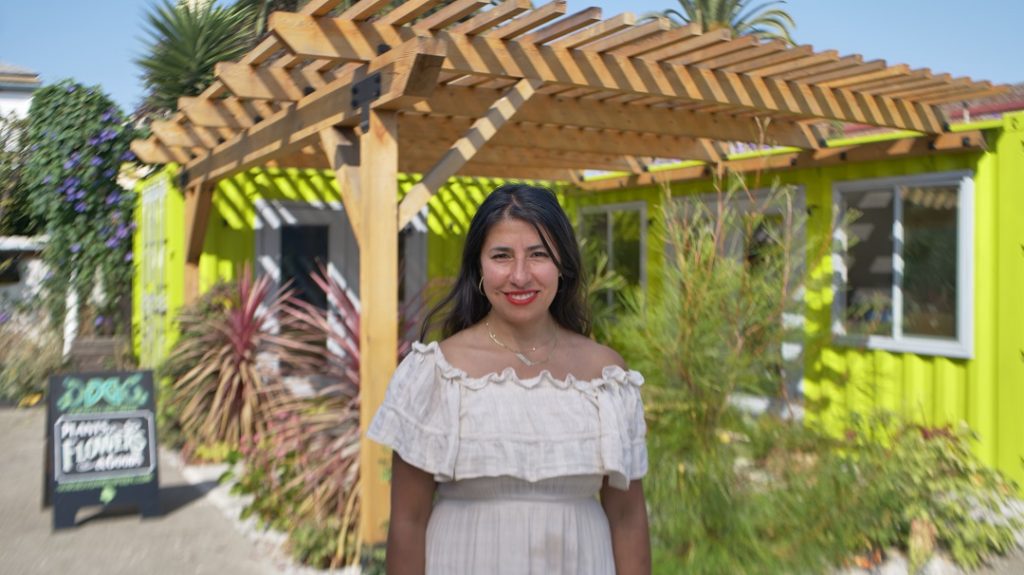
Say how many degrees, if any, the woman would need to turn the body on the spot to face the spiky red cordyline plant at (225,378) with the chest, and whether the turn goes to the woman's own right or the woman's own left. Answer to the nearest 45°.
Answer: approximately 135° to the woman's own right

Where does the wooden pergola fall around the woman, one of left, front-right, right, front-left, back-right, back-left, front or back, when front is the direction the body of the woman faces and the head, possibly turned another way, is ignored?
back

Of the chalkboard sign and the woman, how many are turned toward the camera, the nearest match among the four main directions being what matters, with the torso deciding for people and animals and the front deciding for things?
2

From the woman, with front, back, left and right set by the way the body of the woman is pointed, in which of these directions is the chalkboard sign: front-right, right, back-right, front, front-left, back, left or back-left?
back-right

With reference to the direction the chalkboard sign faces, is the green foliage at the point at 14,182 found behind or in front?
behind

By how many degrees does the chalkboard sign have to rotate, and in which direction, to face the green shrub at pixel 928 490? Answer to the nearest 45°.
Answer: approximately 45° to its left

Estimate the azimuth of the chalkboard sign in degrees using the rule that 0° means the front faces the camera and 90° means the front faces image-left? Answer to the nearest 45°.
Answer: approximately 0°

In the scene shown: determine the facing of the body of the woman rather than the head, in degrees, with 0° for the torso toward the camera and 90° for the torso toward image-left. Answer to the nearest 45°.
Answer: approximately 0°

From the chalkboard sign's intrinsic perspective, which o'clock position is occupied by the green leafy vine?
The green leafy vine is roughly at 6 o'clock from the chalkboard sign.
